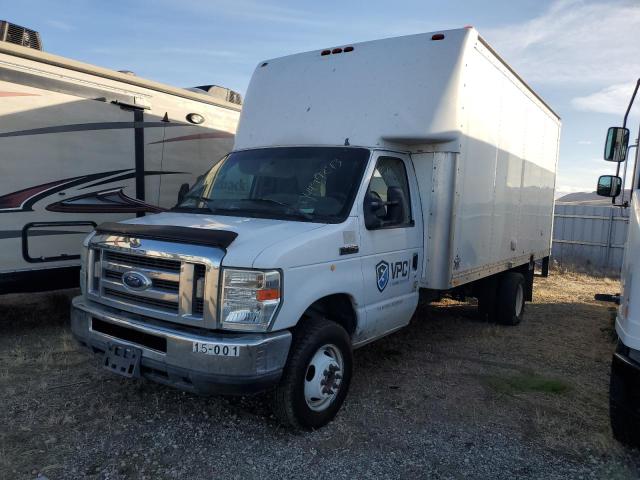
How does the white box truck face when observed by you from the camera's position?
facing the viewer and to the left of the viewer

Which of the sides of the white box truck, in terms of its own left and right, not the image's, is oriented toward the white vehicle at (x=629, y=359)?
left

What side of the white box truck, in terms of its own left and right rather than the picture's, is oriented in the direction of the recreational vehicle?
right
